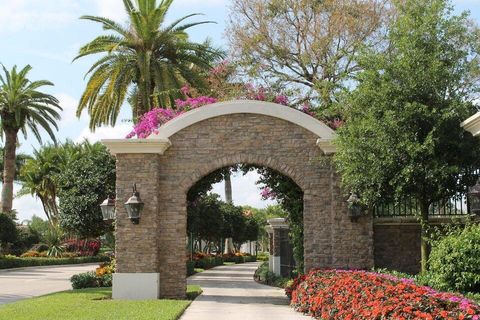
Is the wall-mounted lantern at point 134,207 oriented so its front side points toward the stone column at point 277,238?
no

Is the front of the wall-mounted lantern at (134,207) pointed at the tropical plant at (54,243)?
no

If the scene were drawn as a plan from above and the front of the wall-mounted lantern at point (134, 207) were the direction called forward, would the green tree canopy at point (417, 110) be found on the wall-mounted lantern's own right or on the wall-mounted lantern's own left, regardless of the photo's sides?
on the wall-mounted lantern's own left

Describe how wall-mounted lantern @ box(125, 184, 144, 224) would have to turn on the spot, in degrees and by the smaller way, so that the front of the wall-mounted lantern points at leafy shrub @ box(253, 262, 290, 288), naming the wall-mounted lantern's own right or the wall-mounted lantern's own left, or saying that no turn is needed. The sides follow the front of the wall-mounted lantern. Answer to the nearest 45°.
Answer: approximately 135° to the wall-mounted lantern's own left

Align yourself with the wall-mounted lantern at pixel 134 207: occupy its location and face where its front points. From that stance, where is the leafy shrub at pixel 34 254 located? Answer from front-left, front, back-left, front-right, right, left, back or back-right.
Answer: back

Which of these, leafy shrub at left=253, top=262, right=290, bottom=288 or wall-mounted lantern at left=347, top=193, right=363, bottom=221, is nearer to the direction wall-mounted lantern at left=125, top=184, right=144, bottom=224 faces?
the wall-mounted lantern

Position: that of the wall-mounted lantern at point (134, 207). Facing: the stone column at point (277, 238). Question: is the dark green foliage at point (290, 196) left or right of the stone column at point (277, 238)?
right

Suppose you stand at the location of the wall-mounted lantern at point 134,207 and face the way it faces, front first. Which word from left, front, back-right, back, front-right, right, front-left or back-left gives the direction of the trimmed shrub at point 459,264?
front-left

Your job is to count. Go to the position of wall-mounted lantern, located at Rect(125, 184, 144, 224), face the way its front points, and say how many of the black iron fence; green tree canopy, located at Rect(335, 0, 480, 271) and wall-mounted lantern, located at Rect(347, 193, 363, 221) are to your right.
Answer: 0

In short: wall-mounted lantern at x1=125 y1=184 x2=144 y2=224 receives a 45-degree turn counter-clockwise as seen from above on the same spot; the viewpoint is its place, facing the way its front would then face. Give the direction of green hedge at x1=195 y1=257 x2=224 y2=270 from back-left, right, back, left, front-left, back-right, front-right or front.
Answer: back-left

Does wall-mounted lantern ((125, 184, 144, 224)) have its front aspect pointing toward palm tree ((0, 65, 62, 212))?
no

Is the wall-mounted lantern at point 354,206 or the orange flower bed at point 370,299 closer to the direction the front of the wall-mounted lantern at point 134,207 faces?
the orange flower bed

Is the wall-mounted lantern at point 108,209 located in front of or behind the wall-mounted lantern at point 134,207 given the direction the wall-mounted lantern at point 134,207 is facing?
behind

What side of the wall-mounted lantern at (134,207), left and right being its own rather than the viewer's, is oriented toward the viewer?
front

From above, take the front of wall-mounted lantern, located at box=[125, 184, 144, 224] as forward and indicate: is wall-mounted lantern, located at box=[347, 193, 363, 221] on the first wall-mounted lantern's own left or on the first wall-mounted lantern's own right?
on the first wall-mounted lantern's own left

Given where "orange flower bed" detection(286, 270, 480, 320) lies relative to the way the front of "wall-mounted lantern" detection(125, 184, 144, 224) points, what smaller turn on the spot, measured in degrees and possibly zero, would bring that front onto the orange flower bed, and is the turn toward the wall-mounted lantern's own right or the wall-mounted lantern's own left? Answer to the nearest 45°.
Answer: approximately 45° to the wall-mounted lantern's own left

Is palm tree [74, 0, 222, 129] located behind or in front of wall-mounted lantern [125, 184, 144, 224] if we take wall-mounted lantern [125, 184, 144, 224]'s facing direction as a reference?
behind
